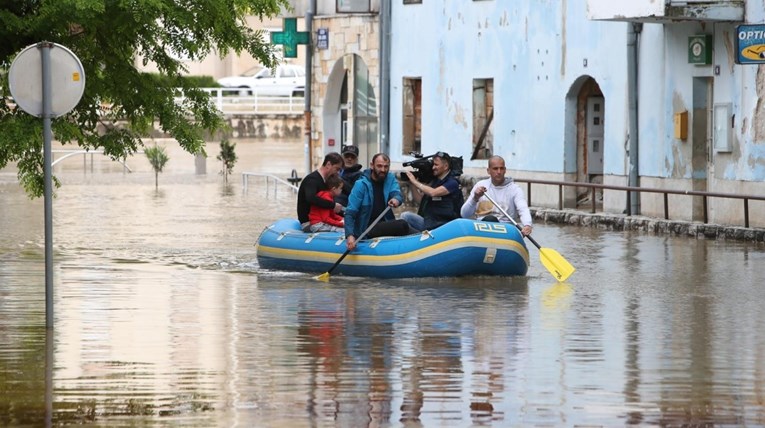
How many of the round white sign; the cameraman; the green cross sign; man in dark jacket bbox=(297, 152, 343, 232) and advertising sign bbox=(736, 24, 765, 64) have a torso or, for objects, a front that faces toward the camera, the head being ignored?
2

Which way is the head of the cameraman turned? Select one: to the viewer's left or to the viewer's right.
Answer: to the viewer's left

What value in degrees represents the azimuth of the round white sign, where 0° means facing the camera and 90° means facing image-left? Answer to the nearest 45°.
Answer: approximately 180°

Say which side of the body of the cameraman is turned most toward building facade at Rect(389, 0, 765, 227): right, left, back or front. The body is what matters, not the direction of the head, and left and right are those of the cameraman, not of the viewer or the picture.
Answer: right

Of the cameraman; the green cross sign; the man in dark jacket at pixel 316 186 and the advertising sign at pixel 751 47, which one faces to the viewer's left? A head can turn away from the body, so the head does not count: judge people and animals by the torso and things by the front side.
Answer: the cameraman

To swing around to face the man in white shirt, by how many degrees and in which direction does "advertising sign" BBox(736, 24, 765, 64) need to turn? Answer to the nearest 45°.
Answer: approximately 45° to its right

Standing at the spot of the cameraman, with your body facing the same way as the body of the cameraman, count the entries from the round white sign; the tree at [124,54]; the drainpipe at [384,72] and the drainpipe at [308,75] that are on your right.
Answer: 2
